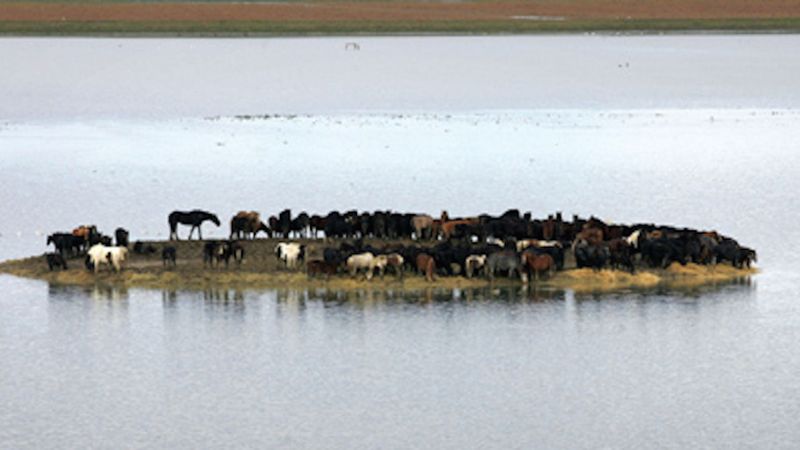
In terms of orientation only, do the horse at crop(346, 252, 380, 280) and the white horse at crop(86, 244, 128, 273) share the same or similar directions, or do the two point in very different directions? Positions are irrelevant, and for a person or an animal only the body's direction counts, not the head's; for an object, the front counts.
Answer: same or similar directions

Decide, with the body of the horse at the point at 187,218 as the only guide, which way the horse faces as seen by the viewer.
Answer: to the viewer's right
